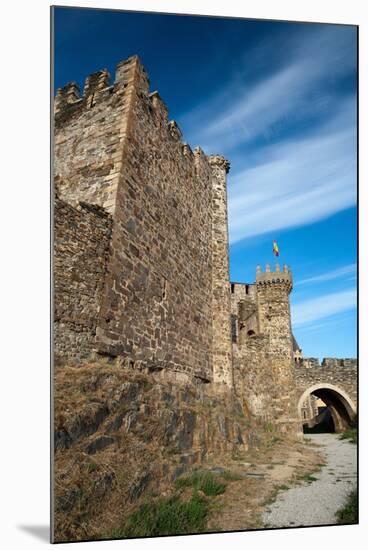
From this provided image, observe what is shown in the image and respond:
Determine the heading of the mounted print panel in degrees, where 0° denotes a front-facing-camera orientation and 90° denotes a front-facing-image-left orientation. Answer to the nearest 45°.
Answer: approximately 315°
